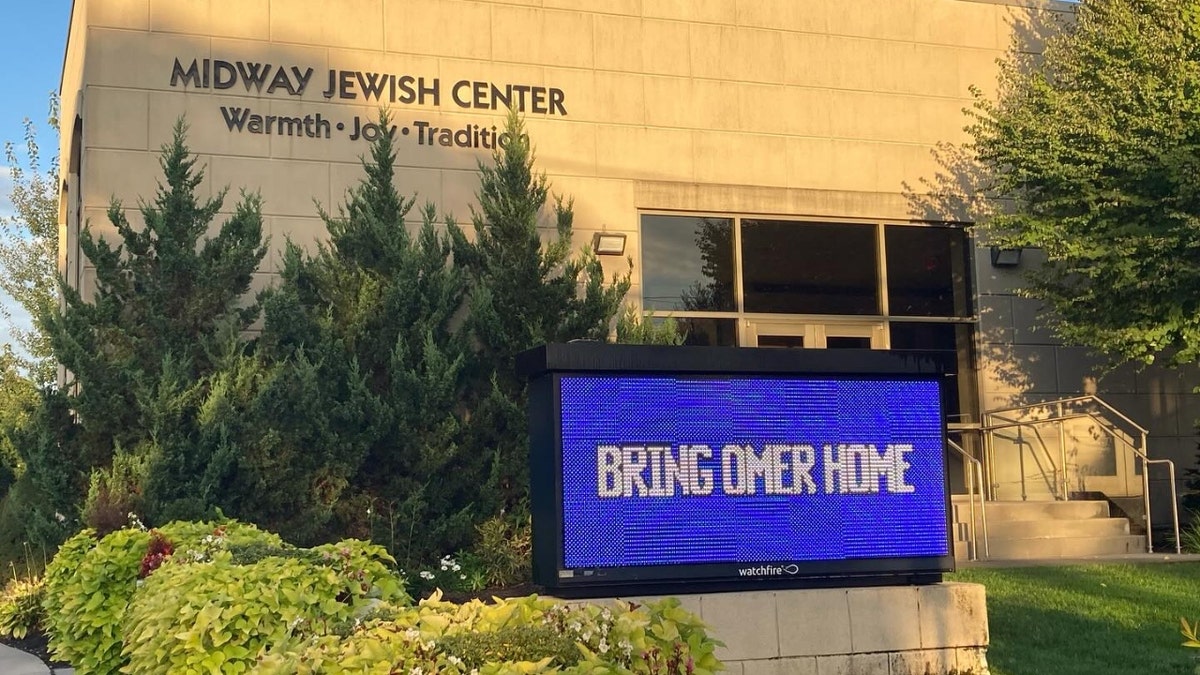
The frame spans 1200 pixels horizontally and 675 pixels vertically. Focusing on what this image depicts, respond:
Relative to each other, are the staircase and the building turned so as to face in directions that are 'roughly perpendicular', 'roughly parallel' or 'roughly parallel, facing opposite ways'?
roughly parallel

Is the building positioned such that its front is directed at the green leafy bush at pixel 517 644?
yes

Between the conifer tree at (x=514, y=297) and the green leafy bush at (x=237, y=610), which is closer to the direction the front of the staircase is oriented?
the green leafy bush

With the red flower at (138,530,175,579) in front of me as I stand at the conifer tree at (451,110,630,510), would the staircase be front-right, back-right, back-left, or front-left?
back-left

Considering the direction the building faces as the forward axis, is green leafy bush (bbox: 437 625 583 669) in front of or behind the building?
in front

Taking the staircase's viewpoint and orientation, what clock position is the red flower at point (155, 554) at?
The red flower is roughly at 1 o'clock from the staircase.

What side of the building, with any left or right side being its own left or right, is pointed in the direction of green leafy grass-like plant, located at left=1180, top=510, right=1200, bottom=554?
left

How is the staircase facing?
toward the camera

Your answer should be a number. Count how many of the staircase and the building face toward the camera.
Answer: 2

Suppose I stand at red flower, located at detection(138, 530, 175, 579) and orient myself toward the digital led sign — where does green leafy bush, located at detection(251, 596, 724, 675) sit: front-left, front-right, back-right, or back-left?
front-right

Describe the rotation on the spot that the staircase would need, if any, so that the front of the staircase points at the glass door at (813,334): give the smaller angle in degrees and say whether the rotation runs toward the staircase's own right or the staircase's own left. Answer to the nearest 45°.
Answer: approximately 90° to the staircase's own right

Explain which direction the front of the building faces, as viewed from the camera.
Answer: facing the viewer
